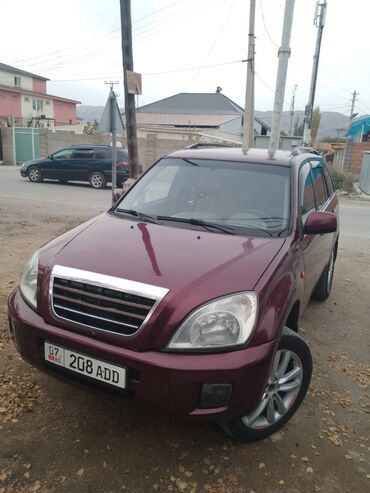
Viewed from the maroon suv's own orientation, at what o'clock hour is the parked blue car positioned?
The parked blue car is roughly at 4 o'clock from the maroon suv.

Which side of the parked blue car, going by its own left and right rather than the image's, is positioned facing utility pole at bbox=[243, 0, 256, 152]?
back

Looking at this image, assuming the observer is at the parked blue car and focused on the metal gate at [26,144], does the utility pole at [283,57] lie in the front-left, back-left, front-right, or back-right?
back-right

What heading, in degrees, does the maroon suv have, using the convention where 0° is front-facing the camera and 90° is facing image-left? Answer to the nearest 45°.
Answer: approximately 45°

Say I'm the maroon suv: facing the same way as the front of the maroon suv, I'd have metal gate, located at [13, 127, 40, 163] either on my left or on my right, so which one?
on my right

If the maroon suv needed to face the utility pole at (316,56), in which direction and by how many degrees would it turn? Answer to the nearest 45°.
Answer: approximately 135° to its right

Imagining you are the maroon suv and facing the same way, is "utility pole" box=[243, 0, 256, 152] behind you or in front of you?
behind

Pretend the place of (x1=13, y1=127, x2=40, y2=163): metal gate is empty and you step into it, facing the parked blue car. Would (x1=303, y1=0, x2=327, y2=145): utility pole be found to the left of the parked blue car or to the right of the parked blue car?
left

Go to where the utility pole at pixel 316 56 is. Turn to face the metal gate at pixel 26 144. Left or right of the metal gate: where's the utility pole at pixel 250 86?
left

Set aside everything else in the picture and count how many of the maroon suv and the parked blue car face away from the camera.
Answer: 0

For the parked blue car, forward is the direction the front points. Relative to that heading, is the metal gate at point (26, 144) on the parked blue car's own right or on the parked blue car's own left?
on the parked blue car's own right

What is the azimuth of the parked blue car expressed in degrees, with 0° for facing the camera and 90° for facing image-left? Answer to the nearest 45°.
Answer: approximately 90°

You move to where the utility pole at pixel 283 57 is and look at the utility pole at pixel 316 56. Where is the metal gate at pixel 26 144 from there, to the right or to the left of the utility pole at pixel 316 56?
left
